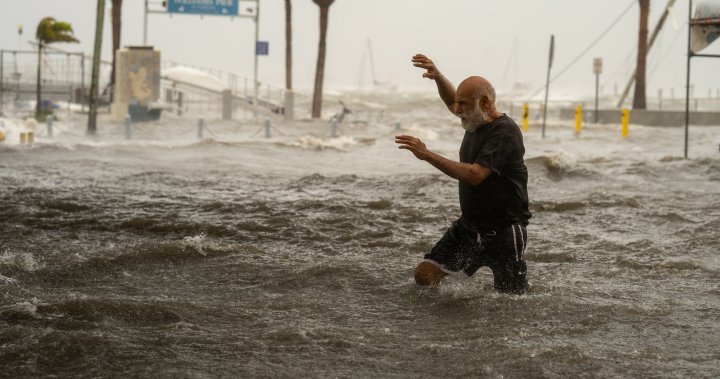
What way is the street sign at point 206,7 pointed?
toward the camera

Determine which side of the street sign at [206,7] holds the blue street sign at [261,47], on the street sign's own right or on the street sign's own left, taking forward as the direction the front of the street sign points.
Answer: on the street sign's own left

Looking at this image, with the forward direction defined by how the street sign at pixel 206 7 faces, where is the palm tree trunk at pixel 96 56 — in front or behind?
in front

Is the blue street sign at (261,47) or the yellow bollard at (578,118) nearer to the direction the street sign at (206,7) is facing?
the yellow bollard

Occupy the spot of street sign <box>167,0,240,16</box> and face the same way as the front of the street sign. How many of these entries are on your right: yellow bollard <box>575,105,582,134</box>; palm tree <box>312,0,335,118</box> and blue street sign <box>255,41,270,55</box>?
0

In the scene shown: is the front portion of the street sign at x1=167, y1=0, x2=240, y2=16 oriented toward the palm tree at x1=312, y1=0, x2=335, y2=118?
no

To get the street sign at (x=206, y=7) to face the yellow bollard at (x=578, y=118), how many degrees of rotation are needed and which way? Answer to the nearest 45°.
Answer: approximately 45° to its left

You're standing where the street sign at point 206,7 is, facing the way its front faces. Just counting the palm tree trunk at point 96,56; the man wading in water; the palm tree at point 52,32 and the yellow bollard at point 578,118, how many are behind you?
0

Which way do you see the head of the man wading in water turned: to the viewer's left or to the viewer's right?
to the viewer's left

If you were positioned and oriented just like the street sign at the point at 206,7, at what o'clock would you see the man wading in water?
The man wading in water is roughly at 12 o'clock from the street sign.
